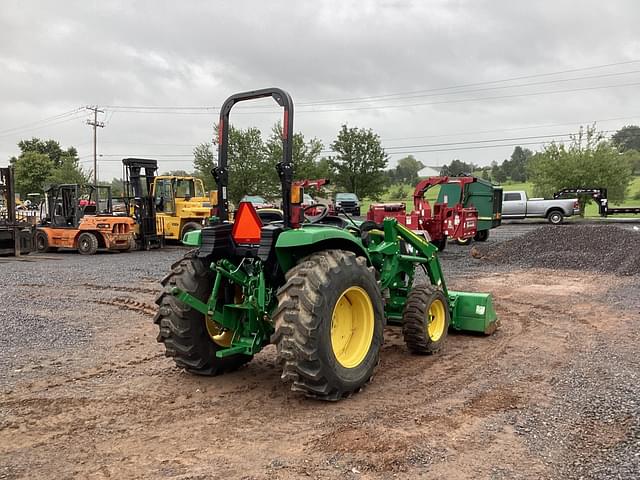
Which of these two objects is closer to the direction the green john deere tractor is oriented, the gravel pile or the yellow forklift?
the gravel pile

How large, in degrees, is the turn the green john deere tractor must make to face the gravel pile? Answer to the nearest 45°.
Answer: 0° — it already faces it

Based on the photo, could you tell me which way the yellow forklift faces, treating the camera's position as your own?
facing the viewer and to the left of the viewer

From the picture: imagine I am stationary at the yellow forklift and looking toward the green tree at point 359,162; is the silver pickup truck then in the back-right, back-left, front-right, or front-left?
front-right

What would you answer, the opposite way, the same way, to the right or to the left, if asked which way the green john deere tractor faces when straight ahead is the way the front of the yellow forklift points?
the opposite way

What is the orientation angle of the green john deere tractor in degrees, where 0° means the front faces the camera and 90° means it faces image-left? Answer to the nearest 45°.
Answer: approximately 225°

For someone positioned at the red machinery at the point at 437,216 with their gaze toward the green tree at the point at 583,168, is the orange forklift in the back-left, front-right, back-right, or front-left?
back-left

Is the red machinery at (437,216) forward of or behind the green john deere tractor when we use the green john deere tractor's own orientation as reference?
forward
